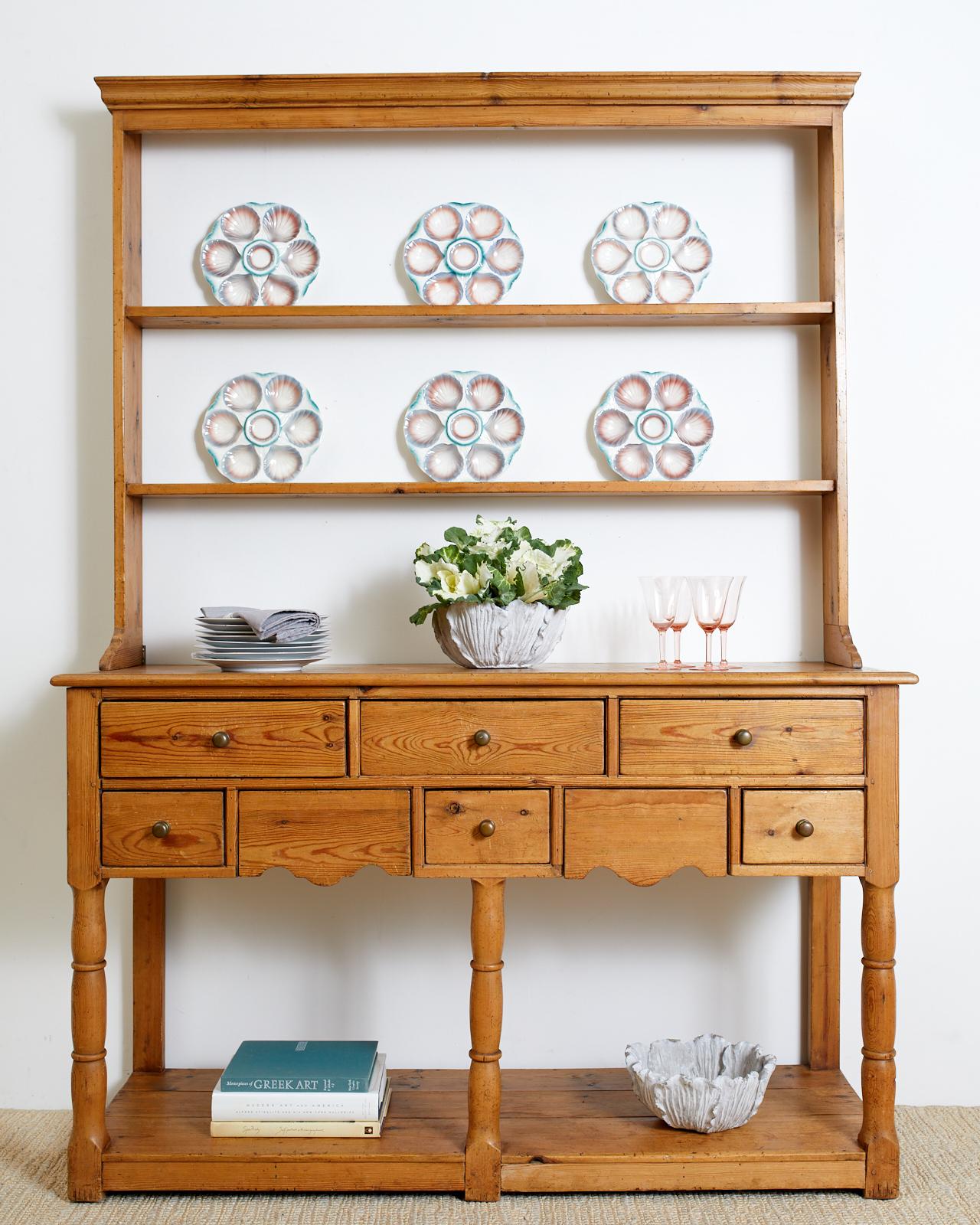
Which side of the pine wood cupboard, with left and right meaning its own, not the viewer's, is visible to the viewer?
front
